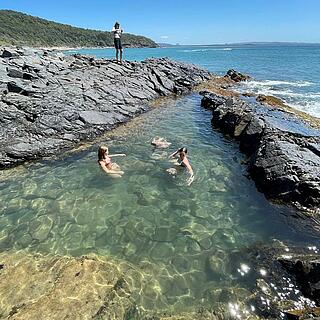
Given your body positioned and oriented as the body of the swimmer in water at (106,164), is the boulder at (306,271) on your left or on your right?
on your right

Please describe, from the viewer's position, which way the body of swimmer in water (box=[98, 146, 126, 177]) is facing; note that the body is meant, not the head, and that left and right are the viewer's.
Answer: facing to the right of the viewer

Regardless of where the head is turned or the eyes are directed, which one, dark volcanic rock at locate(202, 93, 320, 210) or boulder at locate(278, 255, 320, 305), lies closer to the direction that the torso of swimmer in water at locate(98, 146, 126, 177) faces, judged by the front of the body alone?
the dark volcanic rock

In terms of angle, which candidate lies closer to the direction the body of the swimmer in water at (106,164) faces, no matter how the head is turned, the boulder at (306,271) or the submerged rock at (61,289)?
the boulder

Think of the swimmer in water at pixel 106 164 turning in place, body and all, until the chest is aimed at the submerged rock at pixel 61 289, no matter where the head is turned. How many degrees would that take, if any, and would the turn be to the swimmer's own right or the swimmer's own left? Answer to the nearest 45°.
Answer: approximately 90° to the swimmer's own right

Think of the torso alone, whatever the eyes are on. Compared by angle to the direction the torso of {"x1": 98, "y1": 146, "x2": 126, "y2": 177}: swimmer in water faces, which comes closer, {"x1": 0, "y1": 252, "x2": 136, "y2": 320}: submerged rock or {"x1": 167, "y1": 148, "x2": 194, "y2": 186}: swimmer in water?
the swimmer in water

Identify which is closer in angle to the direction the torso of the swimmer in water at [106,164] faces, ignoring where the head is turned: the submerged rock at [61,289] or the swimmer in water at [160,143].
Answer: the swimmer in water
